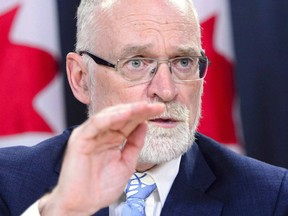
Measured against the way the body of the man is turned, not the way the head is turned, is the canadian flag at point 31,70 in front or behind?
behind

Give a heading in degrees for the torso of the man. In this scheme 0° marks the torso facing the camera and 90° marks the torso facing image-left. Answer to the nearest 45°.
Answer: approximately 0°

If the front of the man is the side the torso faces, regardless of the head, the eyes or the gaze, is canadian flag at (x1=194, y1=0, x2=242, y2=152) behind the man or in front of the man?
behind
